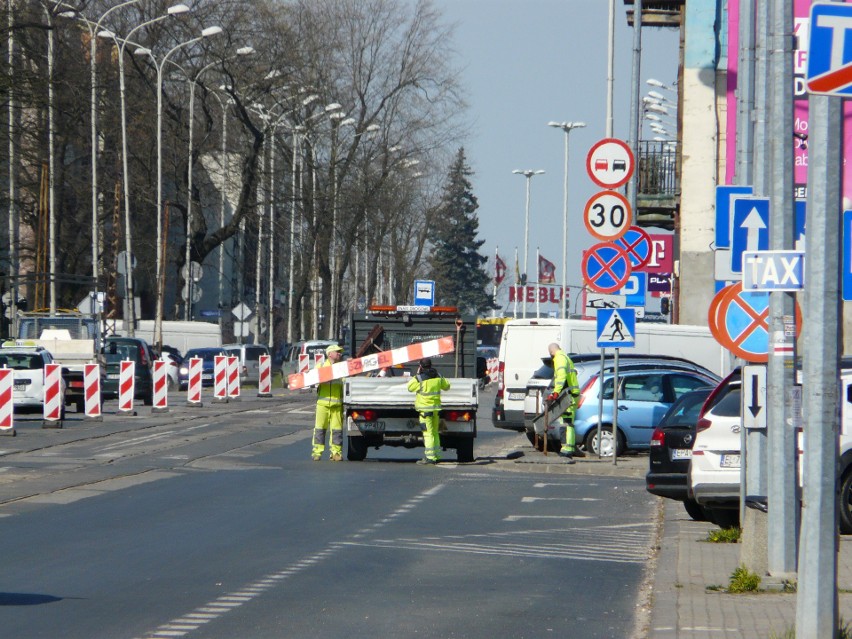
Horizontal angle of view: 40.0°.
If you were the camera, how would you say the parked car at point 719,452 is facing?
facing away from the viewer and to the right of the viewer

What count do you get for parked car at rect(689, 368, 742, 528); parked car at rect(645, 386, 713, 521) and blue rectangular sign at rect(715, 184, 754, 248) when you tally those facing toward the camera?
1

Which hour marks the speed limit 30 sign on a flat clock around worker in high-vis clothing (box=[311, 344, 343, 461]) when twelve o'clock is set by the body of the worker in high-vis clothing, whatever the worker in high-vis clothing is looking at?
The speed limit 30 sign is roughly at 10 o'clock from the worker in high-vis clothing.

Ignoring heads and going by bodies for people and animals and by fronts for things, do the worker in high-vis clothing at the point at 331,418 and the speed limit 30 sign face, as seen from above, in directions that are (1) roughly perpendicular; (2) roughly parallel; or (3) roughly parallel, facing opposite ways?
roughly parallel

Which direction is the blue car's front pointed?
to the viewer's right

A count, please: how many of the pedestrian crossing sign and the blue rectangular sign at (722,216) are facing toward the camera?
2

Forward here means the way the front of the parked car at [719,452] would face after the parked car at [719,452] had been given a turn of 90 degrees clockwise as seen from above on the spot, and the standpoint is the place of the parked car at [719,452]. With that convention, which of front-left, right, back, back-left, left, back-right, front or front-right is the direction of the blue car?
back-left

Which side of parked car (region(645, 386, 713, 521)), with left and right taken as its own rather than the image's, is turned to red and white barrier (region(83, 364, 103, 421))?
left

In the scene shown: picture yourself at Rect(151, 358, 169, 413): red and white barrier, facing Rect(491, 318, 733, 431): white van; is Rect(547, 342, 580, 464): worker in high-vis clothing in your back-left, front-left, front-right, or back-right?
front-right

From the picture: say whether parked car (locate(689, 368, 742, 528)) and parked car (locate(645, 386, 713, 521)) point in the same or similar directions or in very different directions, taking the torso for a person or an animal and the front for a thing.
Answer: same or similar directions

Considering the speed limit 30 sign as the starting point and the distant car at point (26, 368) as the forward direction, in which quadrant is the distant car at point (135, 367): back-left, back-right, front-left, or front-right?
front-right

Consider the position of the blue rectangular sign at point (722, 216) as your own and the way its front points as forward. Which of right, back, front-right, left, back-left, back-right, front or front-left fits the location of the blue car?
back

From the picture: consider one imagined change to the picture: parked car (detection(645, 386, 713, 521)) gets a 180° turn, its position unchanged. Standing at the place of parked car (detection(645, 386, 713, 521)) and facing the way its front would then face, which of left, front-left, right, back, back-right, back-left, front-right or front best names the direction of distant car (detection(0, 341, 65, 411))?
right
